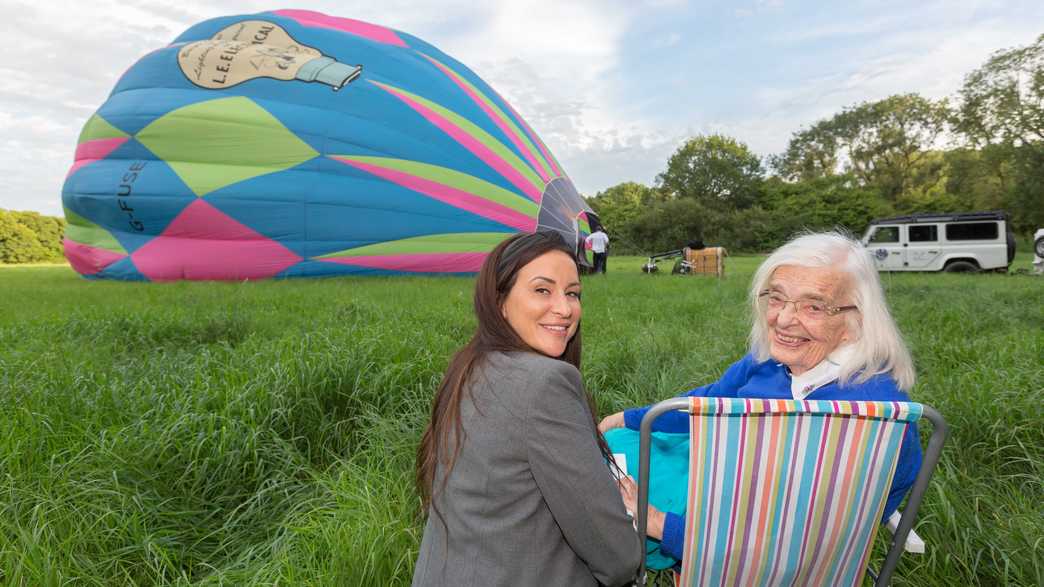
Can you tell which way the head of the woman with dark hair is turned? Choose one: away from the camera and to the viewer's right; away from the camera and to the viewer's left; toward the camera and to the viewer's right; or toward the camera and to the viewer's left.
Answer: toward the camera and to the viewer's right

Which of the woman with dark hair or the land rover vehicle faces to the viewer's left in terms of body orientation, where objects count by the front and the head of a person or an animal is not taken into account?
the land rover vehicle

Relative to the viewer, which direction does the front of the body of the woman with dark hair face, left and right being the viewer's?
facing away from the viewer and to the right of the viewer

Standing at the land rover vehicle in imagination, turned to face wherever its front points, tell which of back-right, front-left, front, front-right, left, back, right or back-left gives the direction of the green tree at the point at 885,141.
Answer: right

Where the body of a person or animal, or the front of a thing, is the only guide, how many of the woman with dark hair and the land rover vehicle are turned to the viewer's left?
1

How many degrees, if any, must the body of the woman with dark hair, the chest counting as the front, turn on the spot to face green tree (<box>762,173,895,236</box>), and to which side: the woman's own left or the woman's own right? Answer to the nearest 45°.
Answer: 0° — they already face it

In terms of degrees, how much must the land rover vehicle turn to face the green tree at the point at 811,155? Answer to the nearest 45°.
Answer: approximately 90° to its right

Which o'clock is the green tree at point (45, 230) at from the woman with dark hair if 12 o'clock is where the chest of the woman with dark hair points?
The green tree is roughly at 9 o'clock from the woman with dark hair.

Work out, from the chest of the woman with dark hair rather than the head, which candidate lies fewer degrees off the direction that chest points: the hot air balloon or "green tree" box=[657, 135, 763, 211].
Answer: the green tree

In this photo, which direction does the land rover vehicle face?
to the viewer's left

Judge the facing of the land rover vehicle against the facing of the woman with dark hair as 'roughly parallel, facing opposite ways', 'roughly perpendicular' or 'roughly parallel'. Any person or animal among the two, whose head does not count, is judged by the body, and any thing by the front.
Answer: roughly perpendicular

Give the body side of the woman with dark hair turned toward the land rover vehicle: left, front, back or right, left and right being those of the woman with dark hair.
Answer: front
